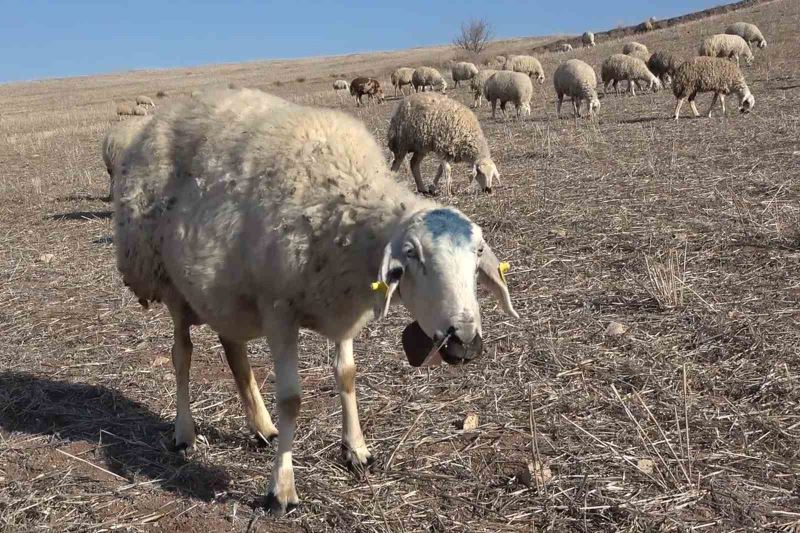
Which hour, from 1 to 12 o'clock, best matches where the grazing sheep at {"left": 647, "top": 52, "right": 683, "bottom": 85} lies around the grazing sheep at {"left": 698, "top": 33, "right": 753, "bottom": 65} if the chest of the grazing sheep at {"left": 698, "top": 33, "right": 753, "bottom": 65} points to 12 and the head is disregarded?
the grazing sheep at {"left": 647, "top": 52, "right": 683, "bottom": 85} is roughly at 4 o'clock from the grazing sheep at {"left": 698, "top": 33, "right": 753, "bottom": 65}.

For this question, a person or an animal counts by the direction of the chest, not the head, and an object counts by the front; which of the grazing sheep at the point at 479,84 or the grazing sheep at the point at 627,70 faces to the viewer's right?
the grazing sheep at the point at 627,70

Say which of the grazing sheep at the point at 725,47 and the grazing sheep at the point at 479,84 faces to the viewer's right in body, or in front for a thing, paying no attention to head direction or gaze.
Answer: the grazing sheep at the point at 725,47

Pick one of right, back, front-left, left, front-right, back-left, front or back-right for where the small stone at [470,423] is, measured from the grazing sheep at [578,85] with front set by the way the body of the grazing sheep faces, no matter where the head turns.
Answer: front-right

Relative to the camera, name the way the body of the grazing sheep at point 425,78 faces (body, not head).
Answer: to the viewer's right

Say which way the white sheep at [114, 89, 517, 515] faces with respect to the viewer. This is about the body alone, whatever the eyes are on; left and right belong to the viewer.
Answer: facing the viewer and to the right of the viewer

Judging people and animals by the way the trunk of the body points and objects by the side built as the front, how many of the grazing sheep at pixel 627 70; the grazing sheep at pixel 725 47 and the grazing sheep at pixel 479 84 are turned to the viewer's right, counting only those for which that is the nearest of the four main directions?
2

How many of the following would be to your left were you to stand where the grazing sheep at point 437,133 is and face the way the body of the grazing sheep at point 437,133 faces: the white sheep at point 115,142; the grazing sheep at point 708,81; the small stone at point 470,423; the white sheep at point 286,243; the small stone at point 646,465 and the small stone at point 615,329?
1

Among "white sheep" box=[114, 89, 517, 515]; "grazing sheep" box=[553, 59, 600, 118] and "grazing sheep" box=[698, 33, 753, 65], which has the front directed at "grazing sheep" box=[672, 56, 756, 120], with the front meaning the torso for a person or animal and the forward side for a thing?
"grazing sheep" box=[553, 59, 600, 118]

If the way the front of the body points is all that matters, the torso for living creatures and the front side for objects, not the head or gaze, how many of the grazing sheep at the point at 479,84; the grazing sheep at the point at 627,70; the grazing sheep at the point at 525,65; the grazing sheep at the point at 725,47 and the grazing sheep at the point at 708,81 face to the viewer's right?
4

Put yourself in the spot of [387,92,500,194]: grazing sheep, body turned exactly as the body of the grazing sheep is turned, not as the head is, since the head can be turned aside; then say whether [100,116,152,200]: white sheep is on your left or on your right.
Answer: on your right

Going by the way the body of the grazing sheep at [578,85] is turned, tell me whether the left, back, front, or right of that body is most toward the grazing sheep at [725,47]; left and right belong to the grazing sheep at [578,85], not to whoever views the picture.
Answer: left

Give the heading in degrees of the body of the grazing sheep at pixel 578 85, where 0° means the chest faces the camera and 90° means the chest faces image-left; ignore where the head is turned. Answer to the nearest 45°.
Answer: approximately 315°

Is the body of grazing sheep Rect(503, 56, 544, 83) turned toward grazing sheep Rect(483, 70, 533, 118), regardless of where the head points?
no

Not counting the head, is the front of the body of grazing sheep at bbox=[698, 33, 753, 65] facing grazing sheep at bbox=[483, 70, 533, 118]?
no
